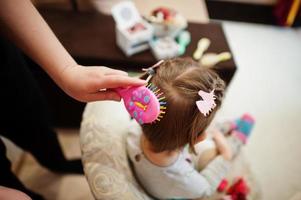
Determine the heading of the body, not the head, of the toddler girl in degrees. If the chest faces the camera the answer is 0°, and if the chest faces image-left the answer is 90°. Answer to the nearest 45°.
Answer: approximately 225°

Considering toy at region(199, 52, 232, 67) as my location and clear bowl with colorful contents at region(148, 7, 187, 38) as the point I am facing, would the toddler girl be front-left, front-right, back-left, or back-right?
back-left

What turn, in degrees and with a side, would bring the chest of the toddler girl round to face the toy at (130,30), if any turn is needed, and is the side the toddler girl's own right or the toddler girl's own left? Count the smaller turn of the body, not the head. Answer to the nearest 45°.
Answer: approximately 45° to the toddler girl's own left
